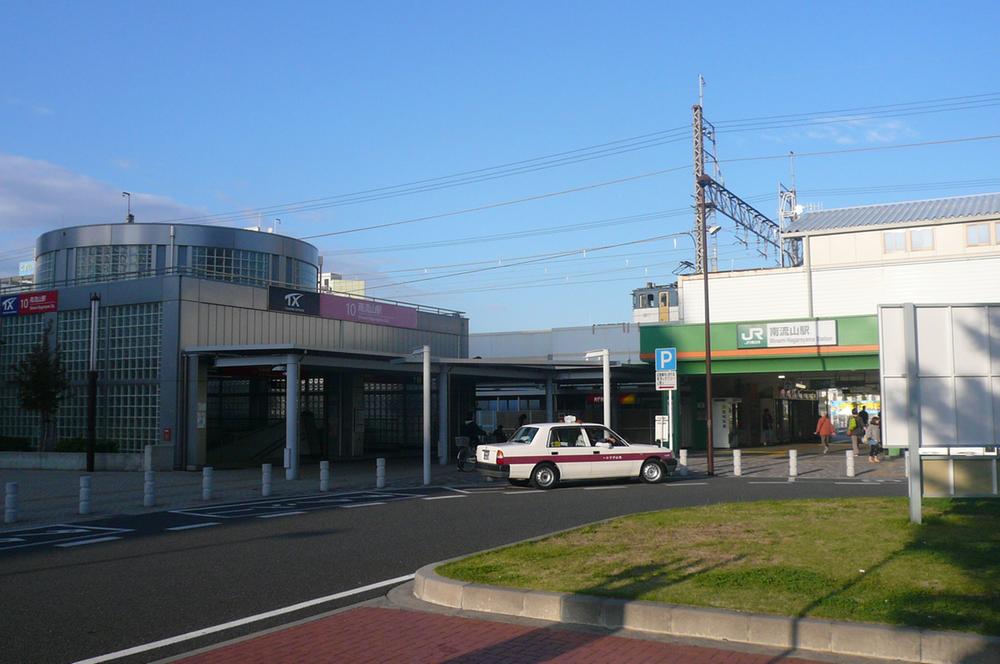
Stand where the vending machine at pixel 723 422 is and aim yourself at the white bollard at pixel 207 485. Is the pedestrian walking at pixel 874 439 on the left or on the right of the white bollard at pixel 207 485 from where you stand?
left

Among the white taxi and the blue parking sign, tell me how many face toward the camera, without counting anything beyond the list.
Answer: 1

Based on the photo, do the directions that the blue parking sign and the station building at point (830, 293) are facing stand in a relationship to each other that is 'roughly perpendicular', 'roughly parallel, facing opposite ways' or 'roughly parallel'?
roughly parallel

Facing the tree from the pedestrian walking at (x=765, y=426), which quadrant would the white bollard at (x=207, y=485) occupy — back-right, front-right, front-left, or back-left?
front-left

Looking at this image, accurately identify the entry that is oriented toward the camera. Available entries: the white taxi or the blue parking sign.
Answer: the blue parking sign

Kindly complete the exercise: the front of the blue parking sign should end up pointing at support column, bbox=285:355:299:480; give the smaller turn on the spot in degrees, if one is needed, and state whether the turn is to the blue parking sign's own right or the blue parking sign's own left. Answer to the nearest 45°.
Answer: approximately 90° to the blue parking sign's own right

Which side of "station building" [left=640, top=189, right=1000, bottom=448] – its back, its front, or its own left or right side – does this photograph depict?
front

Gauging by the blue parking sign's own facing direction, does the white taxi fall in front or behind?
in front

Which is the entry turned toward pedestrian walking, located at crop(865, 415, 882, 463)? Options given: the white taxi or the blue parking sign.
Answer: the white taxi

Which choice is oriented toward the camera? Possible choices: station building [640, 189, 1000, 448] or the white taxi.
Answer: the station building

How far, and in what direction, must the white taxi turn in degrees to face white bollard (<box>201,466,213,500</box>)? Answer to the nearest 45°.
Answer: approximately 135° to its left

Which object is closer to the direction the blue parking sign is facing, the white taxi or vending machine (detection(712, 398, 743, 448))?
the white taxi

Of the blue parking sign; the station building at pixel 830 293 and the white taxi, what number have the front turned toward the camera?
2

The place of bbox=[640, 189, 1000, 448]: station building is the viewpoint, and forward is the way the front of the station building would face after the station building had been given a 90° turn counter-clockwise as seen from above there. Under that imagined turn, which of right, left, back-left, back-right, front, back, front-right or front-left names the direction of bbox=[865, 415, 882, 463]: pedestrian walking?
right

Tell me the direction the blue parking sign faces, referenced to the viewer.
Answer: facing the viewer

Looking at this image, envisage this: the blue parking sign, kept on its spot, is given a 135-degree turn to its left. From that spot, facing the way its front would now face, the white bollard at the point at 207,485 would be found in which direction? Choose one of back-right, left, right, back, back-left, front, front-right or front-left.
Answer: back
